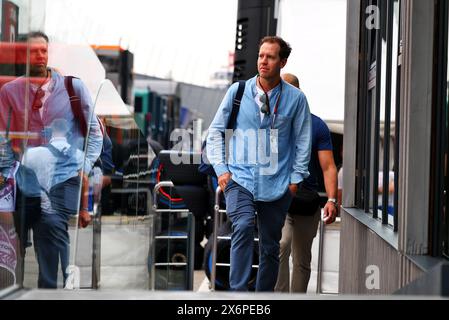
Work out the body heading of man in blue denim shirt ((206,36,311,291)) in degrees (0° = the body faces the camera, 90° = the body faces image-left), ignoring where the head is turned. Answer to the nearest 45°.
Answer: approximately 0°

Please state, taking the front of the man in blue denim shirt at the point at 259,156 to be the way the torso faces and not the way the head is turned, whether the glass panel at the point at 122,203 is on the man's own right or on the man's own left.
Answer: on the man's own right
